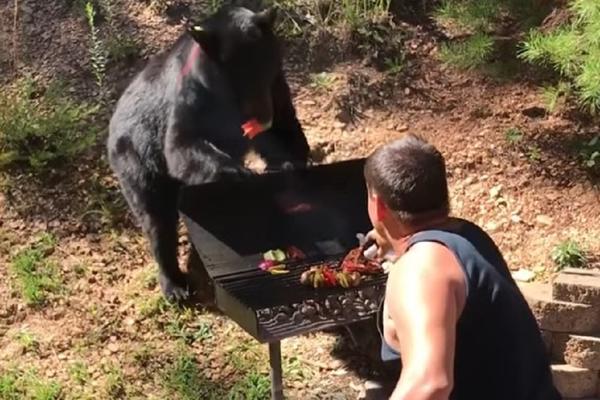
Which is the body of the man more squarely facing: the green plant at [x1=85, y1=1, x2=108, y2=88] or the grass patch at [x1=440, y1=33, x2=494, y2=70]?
the green plant

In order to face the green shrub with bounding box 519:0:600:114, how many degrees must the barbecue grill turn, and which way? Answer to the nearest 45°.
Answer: approximately 90° to its left

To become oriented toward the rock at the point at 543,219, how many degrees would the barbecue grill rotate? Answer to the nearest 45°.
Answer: approximately 90° to its left

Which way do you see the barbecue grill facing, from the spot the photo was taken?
facing the viewer and to the right of the viewer

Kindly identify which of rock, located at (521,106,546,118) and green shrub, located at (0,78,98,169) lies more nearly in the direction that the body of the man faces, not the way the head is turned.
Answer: the green shrub

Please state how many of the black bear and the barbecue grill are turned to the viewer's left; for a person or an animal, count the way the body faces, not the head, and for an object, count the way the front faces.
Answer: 0

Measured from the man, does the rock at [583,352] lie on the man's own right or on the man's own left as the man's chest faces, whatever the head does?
on the man's own right

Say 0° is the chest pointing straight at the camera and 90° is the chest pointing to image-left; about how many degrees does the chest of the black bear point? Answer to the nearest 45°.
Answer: approximately 315°

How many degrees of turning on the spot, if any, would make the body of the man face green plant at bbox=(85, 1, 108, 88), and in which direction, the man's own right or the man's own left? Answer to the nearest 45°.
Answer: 0° — they already face it

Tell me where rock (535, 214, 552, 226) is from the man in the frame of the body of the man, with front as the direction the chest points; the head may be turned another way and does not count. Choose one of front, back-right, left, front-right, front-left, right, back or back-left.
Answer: front-right

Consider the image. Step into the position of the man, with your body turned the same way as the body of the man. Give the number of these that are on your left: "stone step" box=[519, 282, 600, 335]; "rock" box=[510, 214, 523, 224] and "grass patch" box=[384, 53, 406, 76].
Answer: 0

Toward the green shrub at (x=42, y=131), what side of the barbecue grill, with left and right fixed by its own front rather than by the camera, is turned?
back

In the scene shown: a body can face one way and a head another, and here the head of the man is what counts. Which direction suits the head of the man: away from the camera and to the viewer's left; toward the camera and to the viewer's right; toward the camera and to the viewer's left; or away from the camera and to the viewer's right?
away from the camera and to the viewer's left

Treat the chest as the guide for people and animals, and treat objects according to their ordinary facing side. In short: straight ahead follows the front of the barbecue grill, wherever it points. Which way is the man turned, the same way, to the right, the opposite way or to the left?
the opposite way

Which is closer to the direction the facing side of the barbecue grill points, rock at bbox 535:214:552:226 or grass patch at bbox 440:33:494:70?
the rock

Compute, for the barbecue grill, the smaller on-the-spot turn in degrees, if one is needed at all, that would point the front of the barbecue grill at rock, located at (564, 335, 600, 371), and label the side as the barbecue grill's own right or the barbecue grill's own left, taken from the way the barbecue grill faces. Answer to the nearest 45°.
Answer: approximately 45° to the barbecue grill's own left

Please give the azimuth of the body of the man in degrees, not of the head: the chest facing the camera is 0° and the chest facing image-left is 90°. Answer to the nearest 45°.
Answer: approximately 135°

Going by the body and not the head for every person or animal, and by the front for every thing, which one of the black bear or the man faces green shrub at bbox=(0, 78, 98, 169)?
the man

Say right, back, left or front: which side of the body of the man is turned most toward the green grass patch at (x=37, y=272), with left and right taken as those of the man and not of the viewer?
front

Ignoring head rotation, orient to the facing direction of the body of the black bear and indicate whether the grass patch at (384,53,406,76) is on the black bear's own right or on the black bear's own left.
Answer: on the black bear's own left
